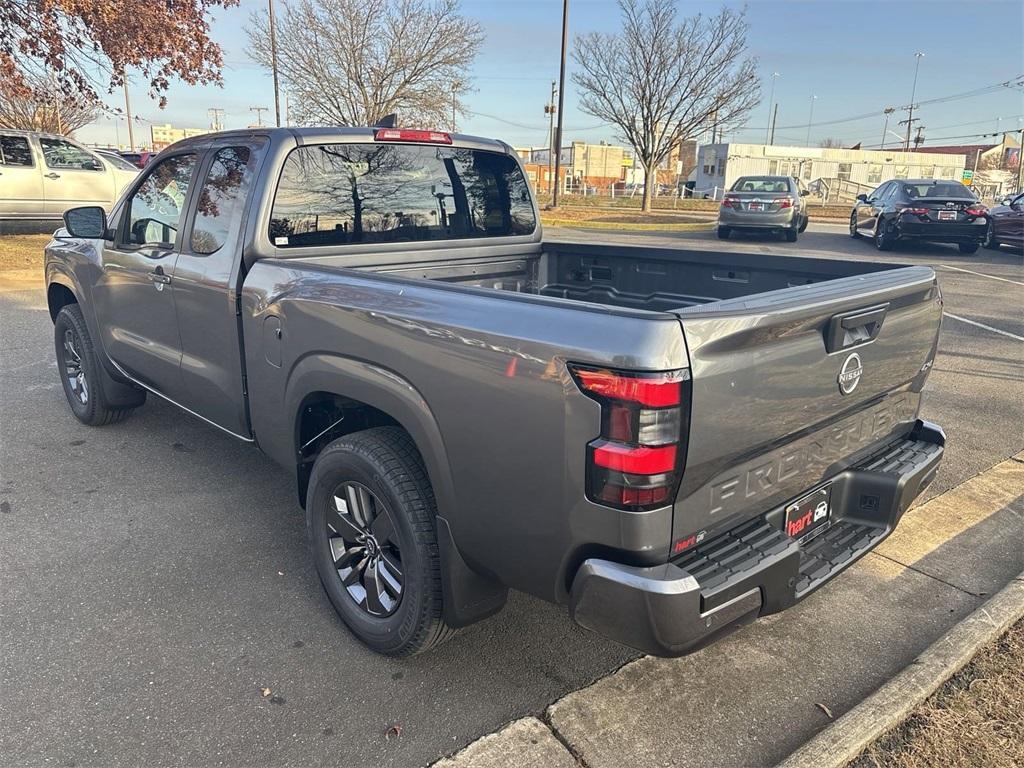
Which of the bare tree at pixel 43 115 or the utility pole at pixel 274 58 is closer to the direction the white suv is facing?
the utility pole

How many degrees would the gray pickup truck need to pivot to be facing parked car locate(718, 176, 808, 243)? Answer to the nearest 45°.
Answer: approximately 45° to its right

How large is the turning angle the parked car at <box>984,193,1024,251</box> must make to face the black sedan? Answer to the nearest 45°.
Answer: approximately 90° to its left

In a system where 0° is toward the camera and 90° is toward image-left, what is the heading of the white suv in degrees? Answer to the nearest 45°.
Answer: approximately 270°

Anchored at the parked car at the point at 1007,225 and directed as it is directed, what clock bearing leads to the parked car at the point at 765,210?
the parked car at the point at 765,210 is roughly at 10 o'clock from the parked car at the point at 1007,225.

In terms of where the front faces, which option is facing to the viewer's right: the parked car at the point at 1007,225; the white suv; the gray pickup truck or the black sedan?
the white suv

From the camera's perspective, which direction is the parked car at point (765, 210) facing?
away from the camera

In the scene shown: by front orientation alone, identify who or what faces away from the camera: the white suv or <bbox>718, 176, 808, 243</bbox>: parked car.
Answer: the parked car

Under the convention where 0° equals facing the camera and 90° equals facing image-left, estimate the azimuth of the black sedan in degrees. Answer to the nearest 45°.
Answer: approximately 135°

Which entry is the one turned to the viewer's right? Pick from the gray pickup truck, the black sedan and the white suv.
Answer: the white suv

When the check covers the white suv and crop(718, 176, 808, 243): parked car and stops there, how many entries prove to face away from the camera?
1
